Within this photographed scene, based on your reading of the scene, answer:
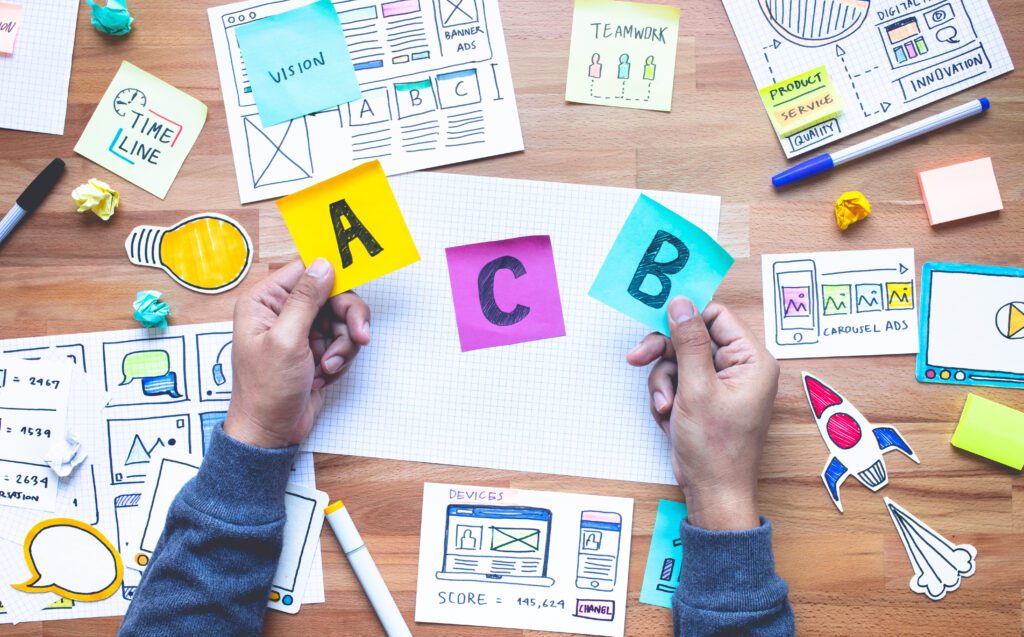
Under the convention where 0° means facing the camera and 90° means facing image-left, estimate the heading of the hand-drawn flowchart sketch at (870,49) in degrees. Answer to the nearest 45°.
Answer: approximately 0°

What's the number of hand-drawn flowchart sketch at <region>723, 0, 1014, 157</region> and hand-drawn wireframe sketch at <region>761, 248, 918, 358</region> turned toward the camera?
2
